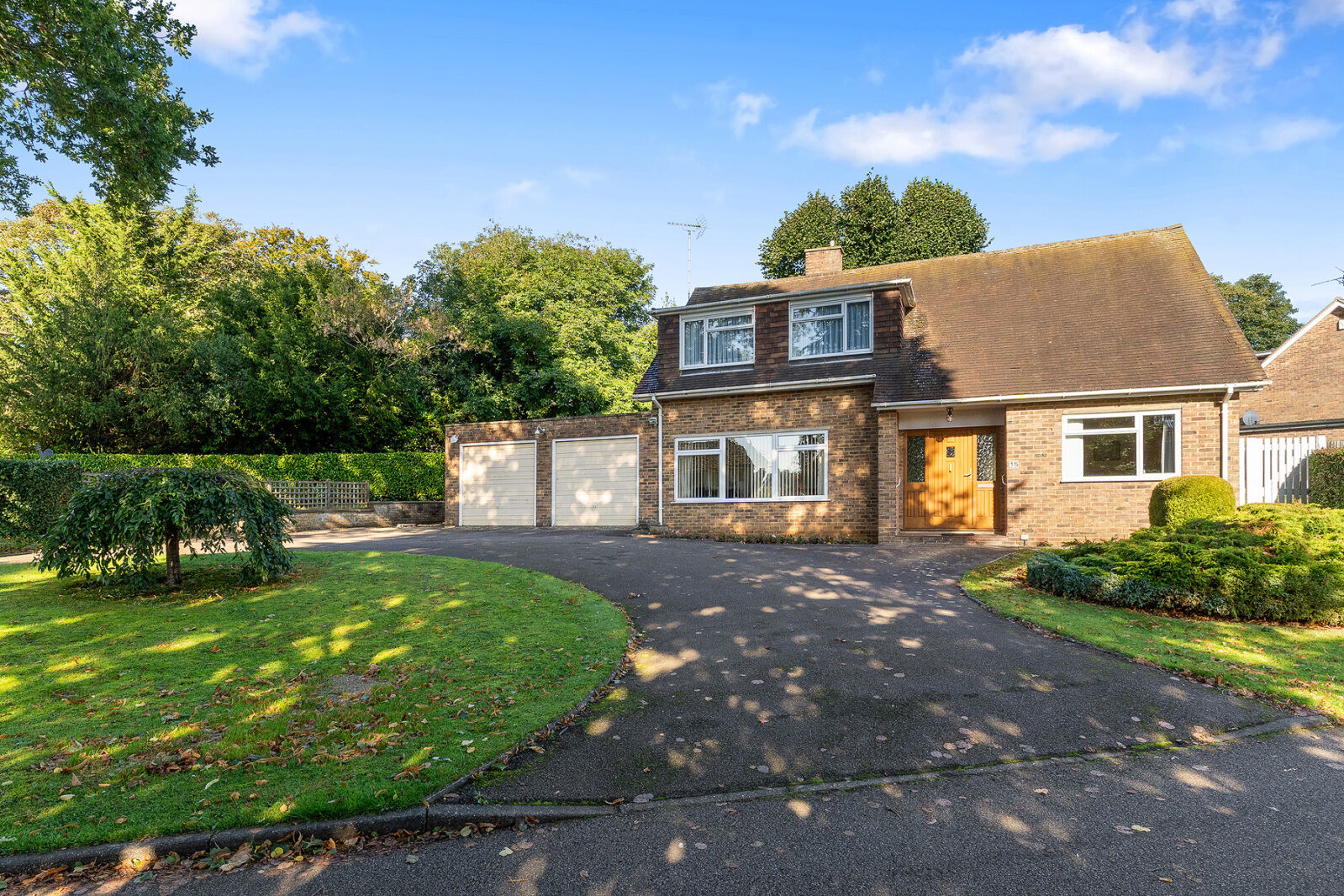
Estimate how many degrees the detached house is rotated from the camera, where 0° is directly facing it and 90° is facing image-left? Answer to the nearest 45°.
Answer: approximately 0°

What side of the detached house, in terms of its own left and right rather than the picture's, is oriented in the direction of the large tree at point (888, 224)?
back

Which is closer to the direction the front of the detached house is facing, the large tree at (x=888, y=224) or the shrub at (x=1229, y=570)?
the shrub

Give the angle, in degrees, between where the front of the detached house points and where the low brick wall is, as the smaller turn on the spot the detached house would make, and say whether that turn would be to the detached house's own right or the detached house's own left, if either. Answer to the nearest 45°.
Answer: approximately 90° to the detached house's own right

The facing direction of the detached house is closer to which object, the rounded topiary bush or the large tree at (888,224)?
the rounded topiary bush

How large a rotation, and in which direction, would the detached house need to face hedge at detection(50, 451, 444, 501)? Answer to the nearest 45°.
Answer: approximately 90° to its right

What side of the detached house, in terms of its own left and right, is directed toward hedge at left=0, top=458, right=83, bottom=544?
right

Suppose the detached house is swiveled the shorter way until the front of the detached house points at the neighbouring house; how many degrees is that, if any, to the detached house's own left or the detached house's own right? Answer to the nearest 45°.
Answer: approximately 135° to the detached house's own left

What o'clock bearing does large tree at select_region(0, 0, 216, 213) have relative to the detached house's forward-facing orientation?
The large tree is roughly at 2 o'clock from the detached house.

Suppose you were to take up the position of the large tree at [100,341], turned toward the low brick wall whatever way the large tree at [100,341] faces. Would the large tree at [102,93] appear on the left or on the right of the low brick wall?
right

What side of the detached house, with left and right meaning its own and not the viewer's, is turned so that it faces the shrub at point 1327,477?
left
